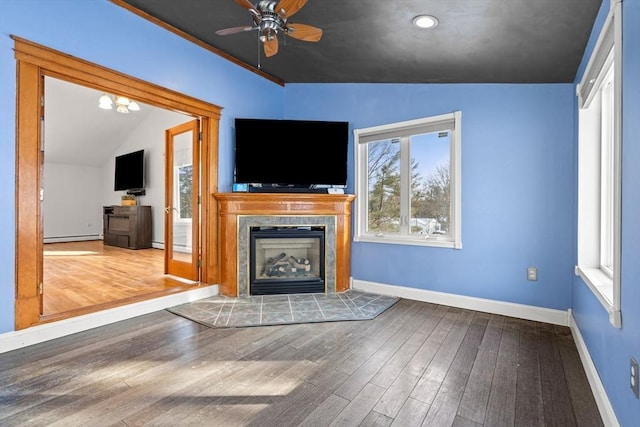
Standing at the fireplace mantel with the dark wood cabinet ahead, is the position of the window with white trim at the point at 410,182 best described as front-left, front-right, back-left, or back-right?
back-right

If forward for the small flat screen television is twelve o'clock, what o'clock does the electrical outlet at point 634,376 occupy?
The electrical outlet is roughly at 10 o'clock from the small flat screen television.

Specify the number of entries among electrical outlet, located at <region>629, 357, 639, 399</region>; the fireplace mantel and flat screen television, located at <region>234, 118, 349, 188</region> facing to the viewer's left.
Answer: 1

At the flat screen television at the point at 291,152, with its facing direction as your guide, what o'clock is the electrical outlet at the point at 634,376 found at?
The electrical outlet is roughly at 11 o'clock from the flat screen television.

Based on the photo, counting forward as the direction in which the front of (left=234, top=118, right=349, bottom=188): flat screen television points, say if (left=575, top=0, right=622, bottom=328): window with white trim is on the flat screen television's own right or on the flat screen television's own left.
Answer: on the flat screen television's own left

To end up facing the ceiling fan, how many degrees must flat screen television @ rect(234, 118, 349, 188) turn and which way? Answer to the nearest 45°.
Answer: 0° — it already faces it

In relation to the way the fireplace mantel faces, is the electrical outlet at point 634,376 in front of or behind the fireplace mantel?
in front

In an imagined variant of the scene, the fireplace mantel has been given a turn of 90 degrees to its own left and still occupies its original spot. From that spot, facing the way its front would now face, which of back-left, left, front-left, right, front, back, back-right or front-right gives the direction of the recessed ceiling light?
front-right

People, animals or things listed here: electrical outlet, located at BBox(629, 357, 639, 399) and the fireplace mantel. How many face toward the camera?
1

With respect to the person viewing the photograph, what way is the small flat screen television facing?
facing the viewer and to the left of the viewer

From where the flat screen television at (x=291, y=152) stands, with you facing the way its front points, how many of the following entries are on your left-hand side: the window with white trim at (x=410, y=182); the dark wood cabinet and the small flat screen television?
1

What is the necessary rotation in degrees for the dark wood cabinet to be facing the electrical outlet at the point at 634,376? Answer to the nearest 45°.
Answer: approximately 45° to its left

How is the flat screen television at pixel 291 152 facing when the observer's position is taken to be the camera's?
facing the viewer
